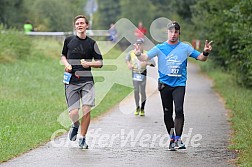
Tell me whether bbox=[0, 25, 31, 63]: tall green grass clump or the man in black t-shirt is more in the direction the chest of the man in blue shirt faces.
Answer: the man in black t-shirt

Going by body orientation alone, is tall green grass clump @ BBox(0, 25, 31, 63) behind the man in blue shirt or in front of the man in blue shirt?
behind

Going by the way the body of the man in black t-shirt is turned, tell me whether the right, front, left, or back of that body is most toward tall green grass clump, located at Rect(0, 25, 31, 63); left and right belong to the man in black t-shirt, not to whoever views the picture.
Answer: back

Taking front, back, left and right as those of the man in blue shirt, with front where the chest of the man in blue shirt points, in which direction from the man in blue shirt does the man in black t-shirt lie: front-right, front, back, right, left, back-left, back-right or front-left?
right

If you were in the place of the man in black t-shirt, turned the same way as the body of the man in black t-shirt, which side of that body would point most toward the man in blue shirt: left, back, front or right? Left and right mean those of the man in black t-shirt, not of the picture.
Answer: left

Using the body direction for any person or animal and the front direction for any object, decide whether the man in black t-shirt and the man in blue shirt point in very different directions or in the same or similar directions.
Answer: same or similar directions

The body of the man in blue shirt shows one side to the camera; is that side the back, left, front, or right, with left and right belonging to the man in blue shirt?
front

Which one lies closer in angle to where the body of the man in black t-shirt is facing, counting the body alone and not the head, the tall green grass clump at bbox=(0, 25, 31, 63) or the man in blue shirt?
the man in blue shirt

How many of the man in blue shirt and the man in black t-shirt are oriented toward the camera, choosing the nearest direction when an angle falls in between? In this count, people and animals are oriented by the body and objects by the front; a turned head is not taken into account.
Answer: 2

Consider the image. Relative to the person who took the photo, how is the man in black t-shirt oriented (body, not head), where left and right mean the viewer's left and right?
facing the viewer
